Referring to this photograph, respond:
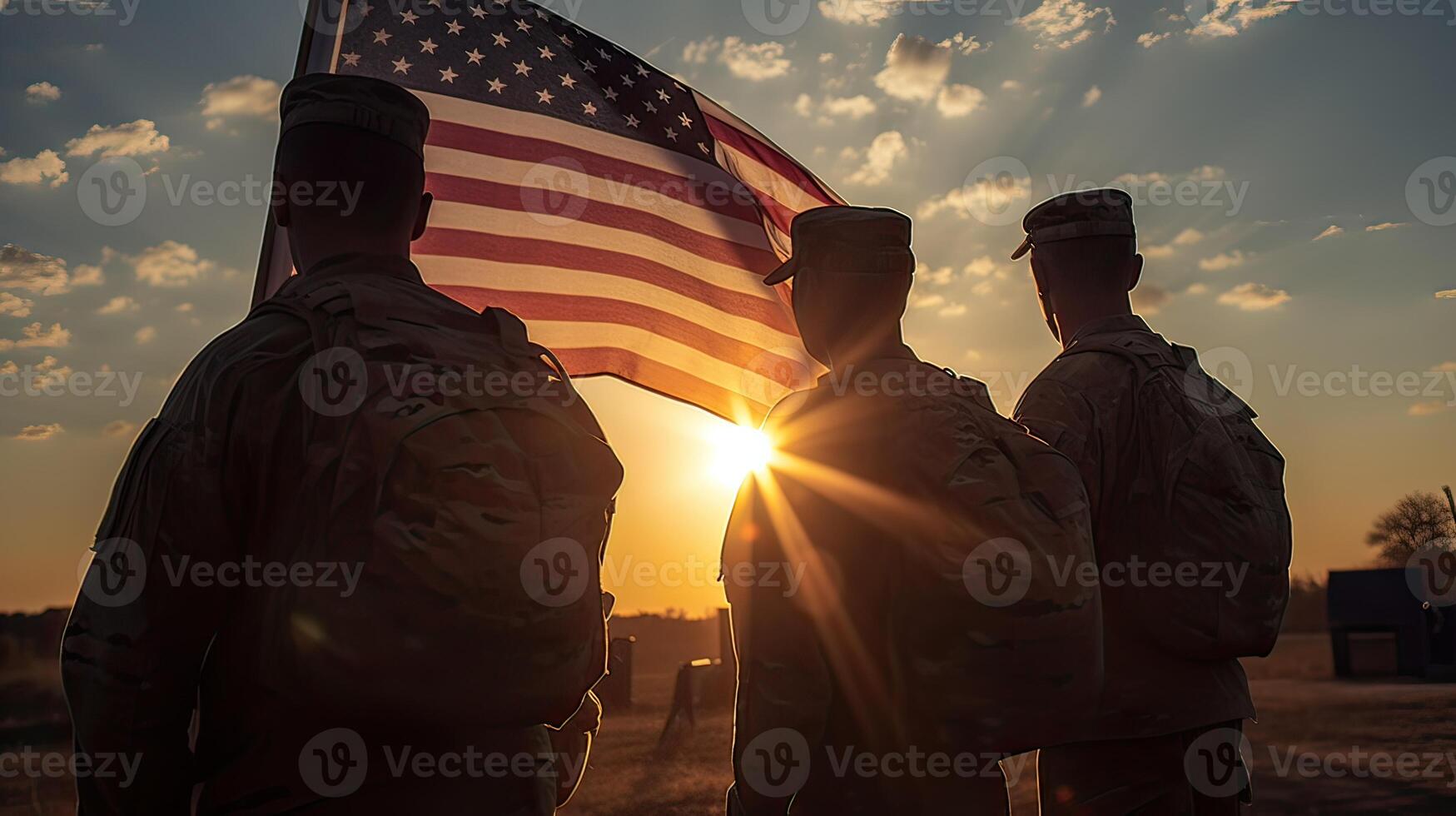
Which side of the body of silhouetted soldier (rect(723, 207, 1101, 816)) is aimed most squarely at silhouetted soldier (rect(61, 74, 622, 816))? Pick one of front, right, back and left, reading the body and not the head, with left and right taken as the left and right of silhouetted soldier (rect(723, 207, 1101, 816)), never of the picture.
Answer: left

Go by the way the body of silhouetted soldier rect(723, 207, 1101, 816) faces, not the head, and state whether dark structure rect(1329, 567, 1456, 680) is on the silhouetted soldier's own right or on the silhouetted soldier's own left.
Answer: on the silhouetted soldier's own right

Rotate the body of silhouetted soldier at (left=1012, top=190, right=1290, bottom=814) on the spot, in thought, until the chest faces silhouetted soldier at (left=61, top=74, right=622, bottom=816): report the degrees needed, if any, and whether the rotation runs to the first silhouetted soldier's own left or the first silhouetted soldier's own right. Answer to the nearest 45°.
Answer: approximately 90° to the first silhouetted soldier's own left

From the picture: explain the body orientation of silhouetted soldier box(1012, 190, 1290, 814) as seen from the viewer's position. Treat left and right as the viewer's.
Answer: facing away from the viewer and to the left of the viewer

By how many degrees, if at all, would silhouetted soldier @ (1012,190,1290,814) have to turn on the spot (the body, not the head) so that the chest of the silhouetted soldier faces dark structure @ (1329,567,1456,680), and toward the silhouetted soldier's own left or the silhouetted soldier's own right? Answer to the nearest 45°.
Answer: approximately 45° to the silhouetted soldier's own right

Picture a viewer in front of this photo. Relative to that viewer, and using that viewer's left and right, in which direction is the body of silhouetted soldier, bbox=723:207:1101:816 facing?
facing away from the viewer and to the left of the viewer

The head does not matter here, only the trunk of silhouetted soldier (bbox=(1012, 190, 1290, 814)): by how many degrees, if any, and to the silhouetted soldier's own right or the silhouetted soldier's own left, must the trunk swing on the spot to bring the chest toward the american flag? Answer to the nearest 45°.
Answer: approximately 45° to the silhouetted soldier's own left

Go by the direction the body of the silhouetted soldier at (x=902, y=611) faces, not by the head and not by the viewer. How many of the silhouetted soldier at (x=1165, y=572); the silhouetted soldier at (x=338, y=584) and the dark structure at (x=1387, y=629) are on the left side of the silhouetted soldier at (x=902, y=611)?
1

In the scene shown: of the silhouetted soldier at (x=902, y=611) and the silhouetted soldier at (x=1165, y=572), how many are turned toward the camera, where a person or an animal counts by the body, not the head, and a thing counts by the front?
0

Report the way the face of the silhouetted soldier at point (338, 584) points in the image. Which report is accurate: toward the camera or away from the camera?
away from the camera
